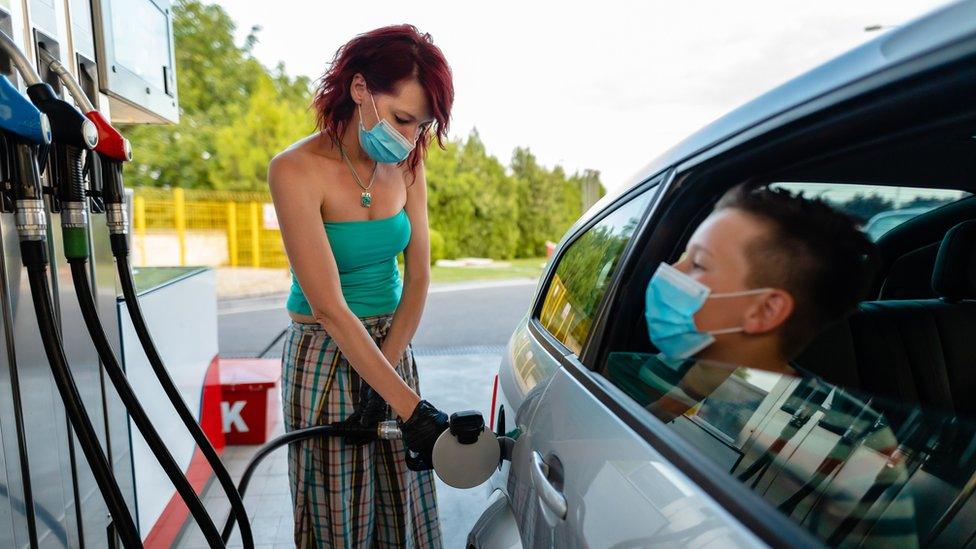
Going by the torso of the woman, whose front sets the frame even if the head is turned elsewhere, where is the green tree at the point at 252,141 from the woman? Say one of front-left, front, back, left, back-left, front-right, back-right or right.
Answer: back-left

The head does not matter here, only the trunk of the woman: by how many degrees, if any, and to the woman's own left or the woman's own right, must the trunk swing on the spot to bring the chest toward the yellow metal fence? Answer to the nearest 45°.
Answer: approximately 135° to the woman's own left

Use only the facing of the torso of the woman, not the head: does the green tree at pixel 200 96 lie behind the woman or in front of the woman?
behind

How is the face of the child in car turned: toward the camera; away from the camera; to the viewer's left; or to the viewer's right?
to the viewer's left

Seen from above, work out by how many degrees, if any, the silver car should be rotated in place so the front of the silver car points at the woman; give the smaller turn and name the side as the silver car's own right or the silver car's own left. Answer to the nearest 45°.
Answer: approximately 135° to the silver car's own right

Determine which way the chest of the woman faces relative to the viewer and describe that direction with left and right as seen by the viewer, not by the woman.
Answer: facing the viewer and to the right of the viewer

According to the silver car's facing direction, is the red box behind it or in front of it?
behind

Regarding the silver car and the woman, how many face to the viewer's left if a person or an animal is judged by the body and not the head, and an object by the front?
0

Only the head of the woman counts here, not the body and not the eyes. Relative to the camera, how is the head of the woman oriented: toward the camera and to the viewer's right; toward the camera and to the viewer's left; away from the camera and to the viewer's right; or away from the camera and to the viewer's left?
toward the camera and to the viewer's right
